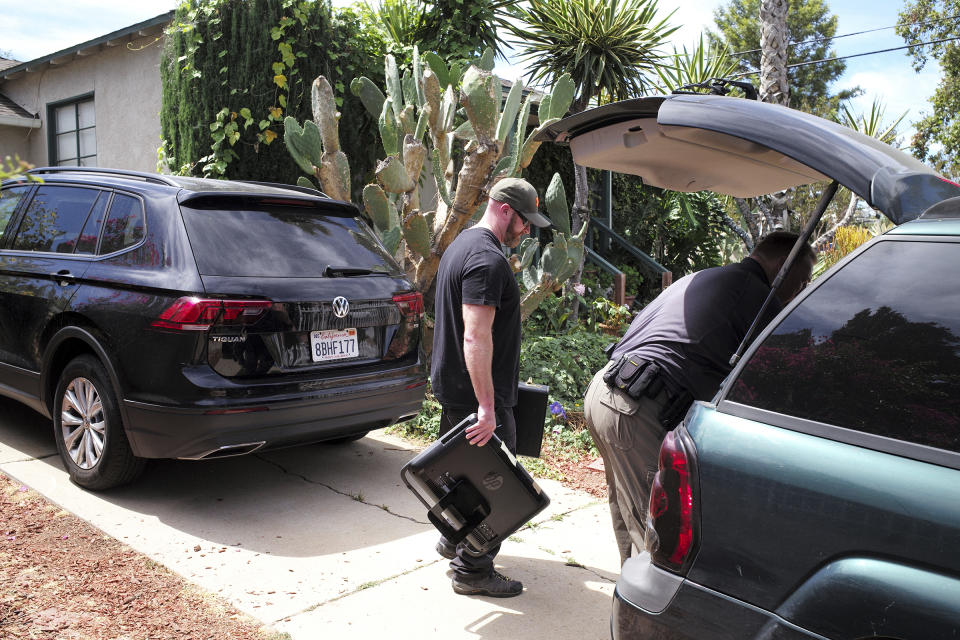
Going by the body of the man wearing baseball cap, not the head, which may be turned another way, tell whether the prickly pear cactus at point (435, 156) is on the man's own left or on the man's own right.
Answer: on the man's own left

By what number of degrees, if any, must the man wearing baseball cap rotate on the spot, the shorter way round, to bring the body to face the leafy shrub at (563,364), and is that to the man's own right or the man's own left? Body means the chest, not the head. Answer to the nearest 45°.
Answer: approximately 90° to the man's own left

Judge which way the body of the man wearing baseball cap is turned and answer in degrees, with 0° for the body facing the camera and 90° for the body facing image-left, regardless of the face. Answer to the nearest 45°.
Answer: approximately 270°

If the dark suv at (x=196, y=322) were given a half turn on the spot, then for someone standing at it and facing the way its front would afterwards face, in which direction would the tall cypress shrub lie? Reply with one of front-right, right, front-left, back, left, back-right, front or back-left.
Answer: back-left

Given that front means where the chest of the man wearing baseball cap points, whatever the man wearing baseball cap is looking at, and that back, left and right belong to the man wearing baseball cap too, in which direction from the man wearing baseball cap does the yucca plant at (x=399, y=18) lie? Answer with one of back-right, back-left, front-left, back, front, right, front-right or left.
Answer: left

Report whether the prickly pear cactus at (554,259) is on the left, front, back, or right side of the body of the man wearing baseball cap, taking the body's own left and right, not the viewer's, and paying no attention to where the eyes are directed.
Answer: left

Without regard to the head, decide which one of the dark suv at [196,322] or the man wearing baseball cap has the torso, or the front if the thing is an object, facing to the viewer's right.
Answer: the man wearing baseball cap

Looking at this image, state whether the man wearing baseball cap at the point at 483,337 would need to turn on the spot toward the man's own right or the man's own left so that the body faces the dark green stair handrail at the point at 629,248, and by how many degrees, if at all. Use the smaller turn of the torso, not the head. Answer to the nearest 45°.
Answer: approximately 90° to the man's own left

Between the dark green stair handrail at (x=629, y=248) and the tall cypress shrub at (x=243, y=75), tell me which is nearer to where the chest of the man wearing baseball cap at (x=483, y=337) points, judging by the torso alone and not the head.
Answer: the dark green stair handrail

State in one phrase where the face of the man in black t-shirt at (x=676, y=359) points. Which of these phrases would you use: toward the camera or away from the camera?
away from the camera

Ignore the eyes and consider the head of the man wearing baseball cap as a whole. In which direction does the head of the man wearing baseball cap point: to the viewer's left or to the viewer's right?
to the viewer's right

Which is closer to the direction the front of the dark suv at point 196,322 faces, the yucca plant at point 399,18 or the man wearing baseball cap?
the yucca plant

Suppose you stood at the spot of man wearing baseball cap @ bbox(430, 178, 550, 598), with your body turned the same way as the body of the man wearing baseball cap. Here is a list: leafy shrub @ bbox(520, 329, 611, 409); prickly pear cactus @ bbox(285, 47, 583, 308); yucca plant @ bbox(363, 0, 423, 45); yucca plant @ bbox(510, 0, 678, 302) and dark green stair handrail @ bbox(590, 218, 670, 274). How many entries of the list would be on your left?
5

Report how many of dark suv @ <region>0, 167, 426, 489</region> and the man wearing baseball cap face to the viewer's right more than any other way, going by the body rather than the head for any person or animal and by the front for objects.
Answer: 1
